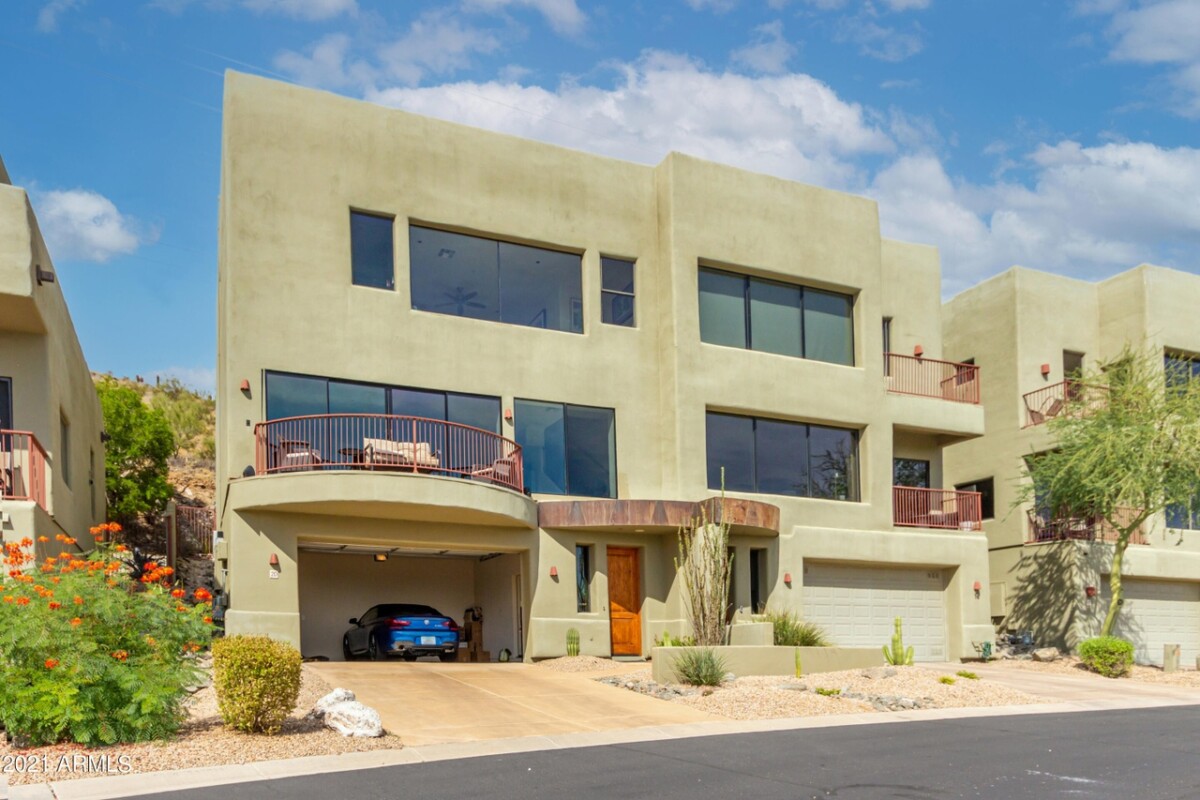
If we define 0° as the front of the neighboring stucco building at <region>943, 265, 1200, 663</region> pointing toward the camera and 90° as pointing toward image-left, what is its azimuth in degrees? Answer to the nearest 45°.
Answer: approximately 315°

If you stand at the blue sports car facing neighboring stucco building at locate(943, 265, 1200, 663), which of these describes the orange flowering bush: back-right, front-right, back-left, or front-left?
back-right

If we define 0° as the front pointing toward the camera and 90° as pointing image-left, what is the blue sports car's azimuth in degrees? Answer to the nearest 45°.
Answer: approximately 135°

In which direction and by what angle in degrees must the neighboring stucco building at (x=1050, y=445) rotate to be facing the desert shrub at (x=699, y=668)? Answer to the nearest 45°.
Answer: approximately 45° to its right

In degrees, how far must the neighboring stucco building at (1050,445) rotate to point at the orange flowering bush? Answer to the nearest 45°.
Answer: approximately 45° to its right

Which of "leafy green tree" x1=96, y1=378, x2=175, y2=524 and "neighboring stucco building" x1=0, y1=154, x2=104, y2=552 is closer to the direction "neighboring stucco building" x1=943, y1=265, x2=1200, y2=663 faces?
the neighboring stucco building

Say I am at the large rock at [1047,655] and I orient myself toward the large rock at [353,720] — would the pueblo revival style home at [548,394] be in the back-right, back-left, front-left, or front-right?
front-right
